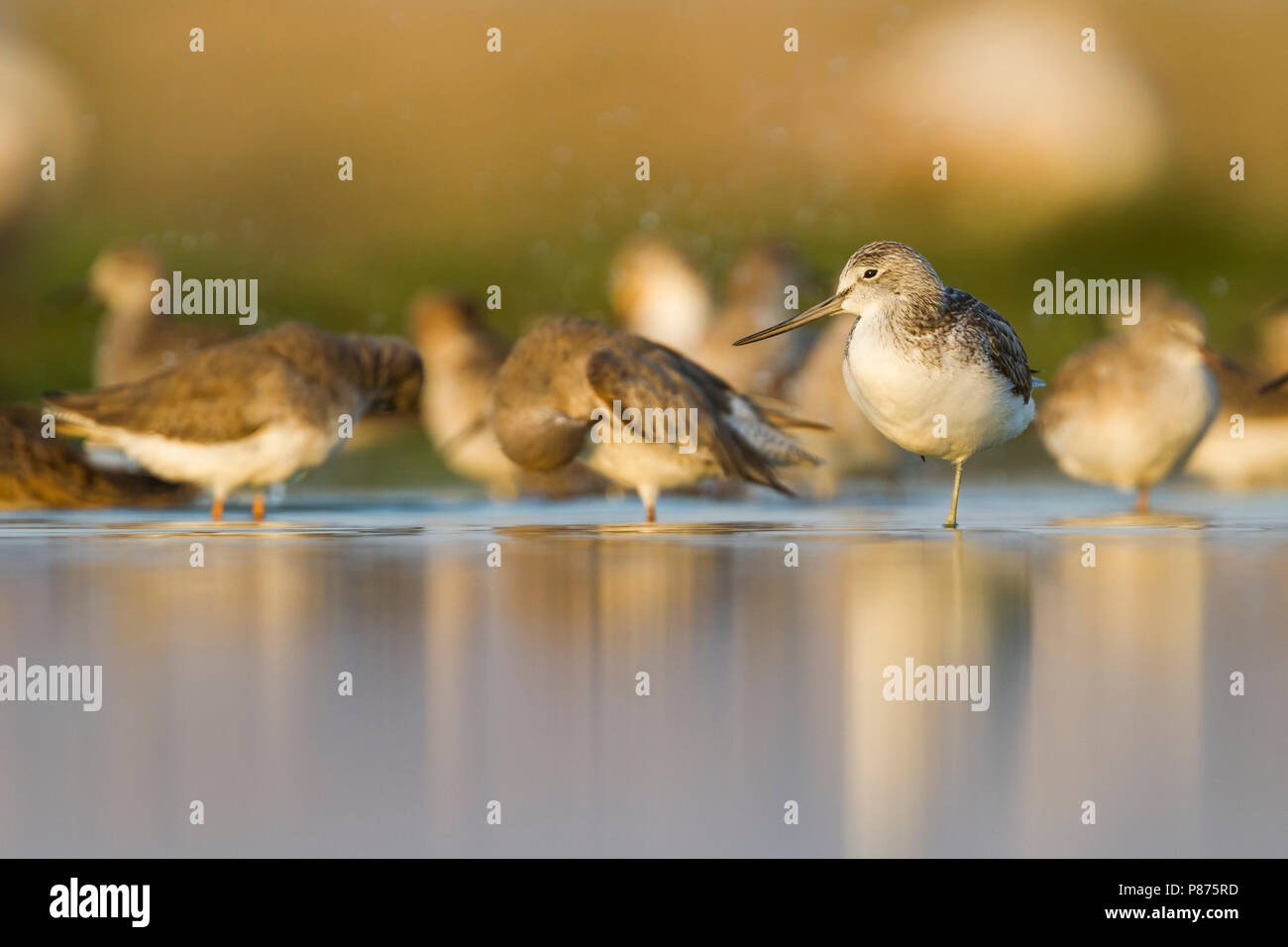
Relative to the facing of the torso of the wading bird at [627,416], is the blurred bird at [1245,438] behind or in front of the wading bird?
behind

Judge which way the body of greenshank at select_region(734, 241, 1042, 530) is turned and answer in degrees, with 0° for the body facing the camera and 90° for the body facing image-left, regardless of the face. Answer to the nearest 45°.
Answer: approximately 45°

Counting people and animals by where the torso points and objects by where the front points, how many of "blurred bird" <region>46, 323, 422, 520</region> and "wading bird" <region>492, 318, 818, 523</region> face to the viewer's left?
1

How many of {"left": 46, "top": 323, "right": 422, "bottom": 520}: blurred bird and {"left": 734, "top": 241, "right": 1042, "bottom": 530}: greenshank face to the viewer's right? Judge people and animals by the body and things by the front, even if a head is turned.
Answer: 1

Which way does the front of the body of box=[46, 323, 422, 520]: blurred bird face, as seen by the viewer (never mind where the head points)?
to the viewer's right

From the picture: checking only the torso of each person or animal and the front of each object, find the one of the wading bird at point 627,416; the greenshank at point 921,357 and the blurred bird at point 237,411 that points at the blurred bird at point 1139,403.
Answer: the blurred bird at point 237,411

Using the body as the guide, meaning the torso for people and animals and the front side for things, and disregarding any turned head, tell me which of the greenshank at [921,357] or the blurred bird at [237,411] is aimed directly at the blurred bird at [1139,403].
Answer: the blurred bird at [237,411]

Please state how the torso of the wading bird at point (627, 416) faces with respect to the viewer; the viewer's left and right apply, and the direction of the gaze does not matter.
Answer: facing to the left of the viewer
